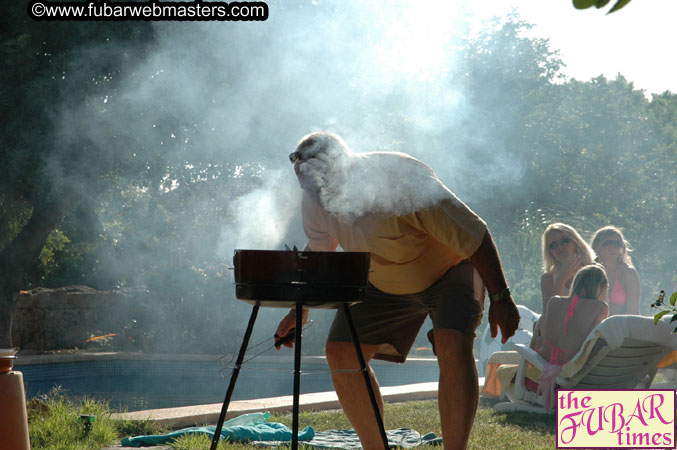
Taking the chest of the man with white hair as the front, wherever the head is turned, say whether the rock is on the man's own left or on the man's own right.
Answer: on the man's own right

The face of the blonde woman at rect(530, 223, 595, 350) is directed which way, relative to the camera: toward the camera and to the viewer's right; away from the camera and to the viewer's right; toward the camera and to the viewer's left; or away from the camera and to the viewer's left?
toward the camera and to the viewer's left

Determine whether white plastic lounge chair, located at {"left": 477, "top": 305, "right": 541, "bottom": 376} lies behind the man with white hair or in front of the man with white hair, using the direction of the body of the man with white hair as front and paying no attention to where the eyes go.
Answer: behind

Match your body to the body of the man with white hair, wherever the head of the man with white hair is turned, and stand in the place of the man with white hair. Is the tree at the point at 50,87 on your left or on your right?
on your right

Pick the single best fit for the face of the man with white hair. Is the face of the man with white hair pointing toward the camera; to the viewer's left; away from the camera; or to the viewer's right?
to the viewer's left

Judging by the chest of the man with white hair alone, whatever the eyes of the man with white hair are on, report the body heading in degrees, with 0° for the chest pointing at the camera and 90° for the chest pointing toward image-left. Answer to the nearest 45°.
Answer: approximately 45°

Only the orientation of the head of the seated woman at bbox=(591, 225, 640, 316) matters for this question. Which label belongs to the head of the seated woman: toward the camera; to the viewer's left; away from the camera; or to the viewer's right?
toward the camera

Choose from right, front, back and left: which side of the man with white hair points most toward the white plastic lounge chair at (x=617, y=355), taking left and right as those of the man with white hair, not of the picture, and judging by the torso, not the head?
back
